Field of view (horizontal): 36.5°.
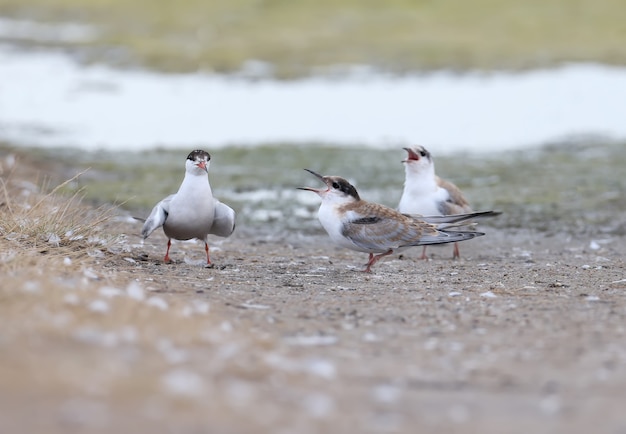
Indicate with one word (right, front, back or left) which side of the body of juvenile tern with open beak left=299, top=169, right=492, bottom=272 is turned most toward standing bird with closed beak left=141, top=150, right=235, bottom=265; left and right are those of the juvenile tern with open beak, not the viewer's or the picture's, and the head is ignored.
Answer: front

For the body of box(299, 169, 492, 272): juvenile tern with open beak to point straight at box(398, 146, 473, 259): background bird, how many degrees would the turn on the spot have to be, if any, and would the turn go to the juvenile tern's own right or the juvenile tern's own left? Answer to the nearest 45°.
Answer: approximately 90° to the juvenile tern's own right

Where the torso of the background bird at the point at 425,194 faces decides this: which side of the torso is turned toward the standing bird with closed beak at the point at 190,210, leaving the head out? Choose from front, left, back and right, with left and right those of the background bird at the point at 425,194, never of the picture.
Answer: front

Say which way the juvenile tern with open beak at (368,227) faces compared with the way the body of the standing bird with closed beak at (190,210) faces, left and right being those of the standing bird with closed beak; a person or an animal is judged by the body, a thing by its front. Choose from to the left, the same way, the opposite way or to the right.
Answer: to the right

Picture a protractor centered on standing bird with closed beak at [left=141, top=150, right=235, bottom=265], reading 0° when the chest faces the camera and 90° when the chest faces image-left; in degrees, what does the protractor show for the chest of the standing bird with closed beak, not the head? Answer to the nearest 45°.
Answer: approximately 0°

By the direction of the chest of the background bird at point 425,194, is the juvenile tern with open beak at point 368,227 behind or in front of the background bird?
in front

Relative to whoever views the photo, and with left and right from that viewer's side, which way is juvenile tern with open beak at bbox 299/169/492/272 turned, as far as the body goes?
facing to the left of the viewer

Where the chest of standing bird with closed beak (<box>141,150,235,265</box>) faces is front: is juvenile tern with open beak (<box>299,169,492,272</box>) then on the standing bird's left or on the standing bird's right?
on the standing bird's left

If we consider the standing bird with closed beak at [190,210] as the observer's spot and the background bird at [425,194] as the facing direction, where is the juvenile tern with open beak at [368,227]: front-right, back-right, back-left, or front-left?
front-right

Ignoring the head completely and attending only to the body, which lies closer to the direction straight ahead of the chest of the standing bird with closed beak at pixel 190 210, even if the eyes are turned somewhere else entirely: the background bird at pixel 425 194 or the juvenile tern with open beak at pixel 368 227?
the juvenile tern with open beak

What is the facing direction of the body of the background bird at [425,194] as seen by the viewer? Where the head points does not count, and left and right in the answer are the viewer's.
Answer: facing the viewer and to the left of the viewer

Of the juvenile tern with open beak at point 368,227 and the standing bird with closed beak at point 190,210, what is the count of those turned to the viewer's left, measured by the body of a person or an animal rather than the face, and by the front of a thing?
1

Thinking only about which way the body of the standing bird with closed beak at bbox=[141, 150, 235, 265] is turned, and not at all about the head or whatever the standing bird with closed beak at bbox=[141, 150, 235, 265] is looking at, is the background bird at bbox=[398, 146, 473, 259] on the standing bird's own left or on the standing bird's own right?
on the standing bird's own left
